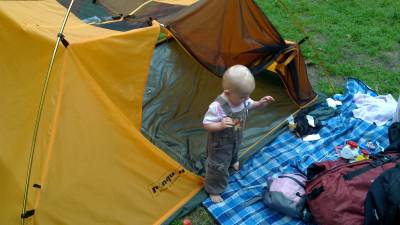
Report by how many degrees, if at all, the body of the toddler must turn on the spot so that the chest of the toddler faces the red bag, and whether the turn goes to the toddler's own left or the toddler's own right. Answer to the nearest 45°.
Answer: approximately 45° to the toddler's own left

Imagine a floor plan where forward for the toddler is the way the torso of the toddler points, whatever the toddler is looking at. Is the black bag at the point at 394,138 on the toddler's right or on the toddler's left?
on the toddler's left

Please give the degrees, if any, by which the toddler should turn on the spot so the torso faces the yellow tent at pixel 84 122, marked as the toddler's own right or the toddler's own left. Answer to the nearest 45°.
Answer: approximately 135° to the toddler's own right
